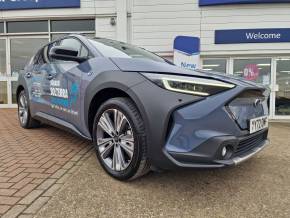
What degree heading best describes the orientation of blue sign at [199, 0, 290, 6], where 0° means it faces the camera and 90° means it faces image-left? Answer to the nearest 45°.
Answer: approximately 0°

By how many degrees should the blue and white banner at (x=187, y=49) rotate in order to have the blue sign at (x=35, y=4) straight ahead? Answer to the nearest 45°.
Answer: approximately 90° to its right

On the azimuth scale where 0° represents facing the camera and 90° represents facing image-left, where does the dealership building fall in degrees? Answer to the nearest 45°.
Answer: approximately 0°

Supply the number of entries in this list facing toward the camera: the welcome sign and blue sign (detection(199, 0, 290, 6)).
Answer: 2

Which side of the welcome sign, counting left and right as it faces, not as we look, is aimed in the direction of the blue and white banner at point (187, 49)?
right
